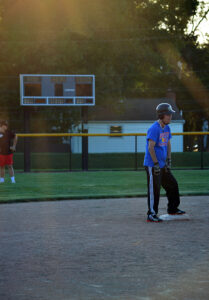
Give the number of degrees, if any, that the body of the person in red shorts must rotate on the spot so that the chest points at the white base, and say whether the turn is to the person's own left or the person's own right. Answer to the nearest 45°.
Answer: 0° — they already face it

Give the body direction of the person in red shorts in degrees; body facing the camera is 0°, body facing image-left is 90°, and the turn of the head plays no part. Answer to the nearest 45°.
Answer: approximately 0°

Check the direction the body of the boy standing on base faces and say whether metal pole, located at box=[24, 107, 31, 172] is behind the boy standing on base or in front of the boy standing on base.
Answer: behind

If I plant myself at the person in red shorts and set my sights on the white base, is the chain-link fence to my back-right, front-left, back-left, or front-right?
back-left

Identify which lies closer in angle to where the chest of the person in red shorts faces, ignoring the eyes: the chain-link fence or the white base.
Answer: the white base

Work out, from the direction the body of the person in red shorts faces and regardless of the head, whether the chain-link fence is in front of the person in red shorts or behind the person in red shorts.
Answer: behind
